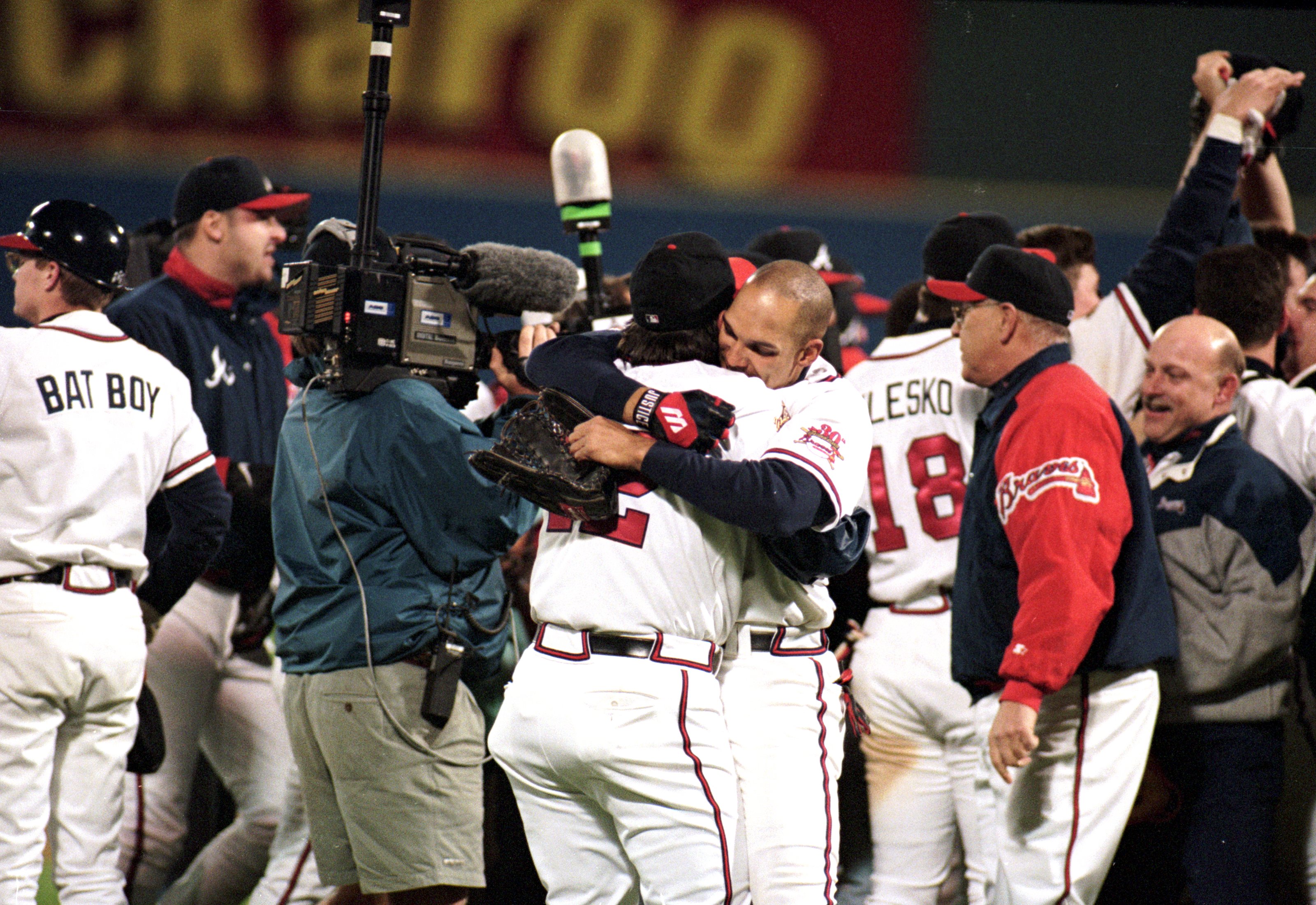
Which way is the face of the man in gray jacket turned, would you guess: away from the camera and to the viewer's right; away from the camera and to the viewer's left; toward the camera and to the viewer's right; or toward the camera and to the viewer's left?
toward the camera and to the viewer's left

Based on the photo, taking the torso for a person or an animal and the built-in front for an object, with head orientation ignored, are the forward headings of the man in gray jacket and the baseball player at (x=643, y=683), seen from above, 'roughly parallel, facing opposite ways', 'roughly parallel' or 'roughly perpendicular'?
roughly parallel, facing opposite ways

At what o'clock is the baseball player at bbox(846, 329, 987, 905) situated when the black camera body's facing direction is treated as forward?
The baseball player is roughly at 12 o'clock from the black camera body.

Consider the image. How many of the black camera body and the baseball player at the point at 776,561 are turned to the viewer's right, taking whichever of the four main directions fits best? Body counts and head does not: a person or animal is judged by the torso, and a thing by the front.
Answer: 1

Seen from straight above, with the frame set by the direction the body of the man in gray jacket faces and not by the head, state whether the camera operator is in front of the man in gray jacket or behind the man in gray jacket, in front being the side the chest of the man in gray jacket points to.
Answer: in front

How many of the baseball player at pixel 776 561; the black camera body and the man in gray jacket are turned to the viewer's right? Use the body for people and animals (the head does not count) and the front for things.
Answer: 1

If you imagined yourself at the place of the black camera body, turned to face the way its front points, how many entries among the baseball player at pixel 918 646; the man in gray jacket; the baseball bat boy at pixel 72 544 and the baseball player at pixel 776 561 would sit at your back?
1

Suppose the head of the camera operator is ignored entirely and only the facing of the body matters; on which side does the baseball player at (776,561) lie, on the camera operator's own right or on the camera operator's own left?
on the camera operator's own right

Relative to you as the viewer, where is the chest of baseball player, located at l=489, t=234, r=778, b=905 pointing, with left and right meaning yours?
facing away from the viewer and to the right of the viewer

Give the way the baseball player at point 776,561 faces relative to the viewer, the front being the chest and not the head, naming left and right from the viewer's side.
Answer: facing the viewer and to the left of the viewer

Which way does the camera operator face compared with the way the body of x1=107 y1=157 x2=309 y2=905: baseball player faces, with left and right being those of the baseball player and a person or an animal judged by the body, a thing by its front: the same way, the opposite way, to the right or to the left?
to the left

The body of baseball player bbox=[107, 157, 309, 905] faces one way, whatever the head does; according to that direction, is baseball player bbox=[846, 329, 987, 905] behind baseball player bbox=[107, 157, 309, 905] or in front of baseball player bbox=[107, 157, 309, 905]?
in front

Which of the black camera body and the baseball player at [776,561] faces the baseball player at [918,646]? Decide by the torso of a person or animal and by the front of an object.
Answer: the black camera body

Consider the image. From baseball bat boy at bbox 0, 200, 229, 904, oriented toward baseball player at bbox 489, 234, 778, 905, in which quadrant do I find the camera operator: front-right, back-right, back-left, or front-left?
front-left
